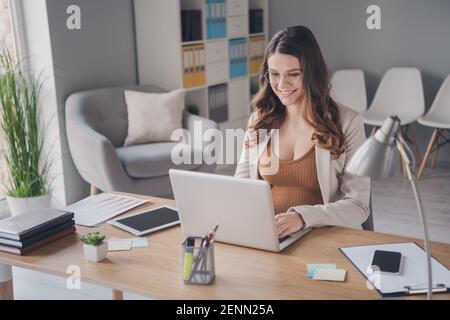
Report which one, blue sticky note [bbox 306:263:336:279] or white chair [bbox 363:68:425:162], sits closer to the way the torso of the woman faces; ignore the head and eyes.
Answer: the blue sticky note

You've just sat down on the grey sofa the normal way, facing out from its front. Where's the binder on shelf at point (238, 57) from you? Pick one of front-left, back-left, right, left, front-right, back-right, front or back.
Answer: left

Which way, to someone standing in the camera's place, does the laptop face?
facing away from the viewer and to the right of the viewer

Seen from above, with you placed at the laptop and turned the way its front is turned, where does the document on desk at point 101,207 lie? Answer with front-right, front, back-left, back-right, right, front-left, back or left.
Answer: left

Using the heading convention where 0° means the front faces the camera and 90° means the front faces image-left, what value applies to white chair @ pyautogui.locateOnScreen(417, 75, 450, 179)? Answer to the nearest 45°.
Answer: approximately 45°

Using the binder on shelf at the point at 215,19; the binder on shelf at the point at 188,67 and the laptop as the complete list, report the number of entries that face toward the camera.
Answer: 2

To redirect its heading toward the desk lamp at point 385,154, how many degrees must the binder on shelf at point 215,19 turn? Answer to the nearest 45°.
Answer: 0° — it already faces it

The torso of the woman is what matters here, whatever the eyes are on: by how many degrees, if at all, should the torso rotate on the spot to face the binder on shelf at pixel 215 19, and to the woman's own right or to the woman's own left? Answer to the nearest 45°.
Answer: approximately 135° to the woman's own right

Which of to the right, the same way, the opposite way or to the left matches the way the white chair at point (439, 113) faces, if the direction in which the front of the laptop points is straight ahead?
the opposite way

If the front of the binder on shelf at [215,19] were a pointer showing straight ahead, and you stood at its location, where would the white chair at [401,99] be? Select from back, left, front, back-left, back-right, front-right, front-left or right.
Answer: left

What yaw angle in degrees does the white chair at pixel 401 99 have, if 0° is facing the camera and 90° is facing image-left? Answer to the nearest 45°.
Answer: approximately 45°
